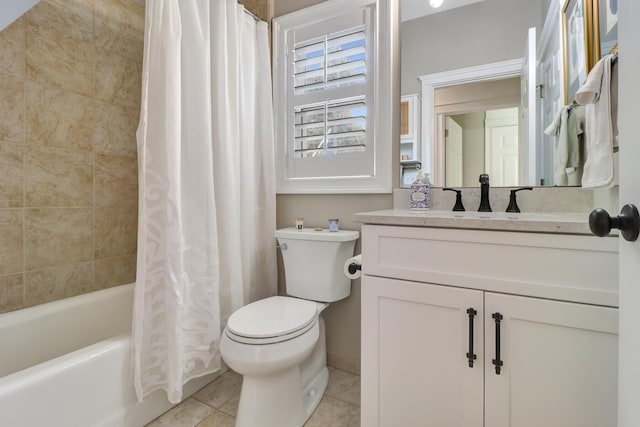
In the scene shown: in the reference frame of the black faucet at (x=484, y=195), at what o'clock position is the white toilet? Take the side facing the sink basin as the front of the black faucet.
The white toilet is roughly at 2 o'clock from the black faucet.

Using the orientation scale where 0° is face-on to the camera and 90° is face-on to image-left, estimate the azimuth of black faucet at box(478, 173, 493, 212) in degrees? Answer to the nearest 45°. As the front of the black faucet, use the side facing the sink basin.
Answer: approximately 0°

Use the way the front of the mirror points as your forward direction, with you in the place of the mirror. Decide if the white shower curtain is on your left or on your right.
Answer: on your right

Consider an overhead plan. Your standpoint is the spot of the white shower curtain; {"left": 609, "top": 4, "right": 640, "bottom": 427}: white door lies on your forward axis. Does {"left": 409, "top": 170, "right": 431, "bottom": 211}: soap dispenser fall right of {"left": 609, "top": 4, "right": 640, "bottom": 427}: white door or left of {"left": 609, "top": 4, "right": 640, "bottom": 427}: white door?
left

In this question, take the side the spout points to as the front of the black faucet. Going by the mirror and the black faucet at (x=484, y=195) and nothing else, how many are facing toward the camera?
2

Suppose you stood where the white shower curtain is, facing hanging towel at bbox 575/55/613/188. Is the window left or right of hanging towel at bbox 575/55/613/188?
left

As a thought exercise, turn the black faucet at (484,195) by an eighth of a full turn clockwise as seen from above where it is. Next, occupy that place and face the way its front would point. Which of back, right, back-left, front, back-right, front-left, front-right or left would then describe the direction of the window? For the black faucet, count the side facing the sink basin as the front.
front-right

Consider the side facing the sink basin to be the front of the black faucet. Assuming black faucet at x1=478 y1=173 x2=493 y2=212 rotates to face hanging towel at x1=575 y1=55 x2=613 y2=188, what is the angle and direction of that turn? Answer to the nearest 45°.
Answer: approximately 45° to its left

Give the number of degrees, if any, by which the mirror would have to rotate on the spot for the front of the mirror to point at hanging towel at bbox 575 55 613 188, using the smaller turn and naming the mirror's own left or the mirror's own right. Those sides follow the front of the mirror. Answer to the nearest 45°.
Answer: approximately 45° to the mirror's own left

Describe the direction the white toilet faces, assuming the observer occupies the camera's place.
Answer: facing the viewer and to the left of the viewer

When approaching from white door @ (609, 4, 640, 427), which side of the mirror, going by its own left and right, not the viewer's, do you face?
front
